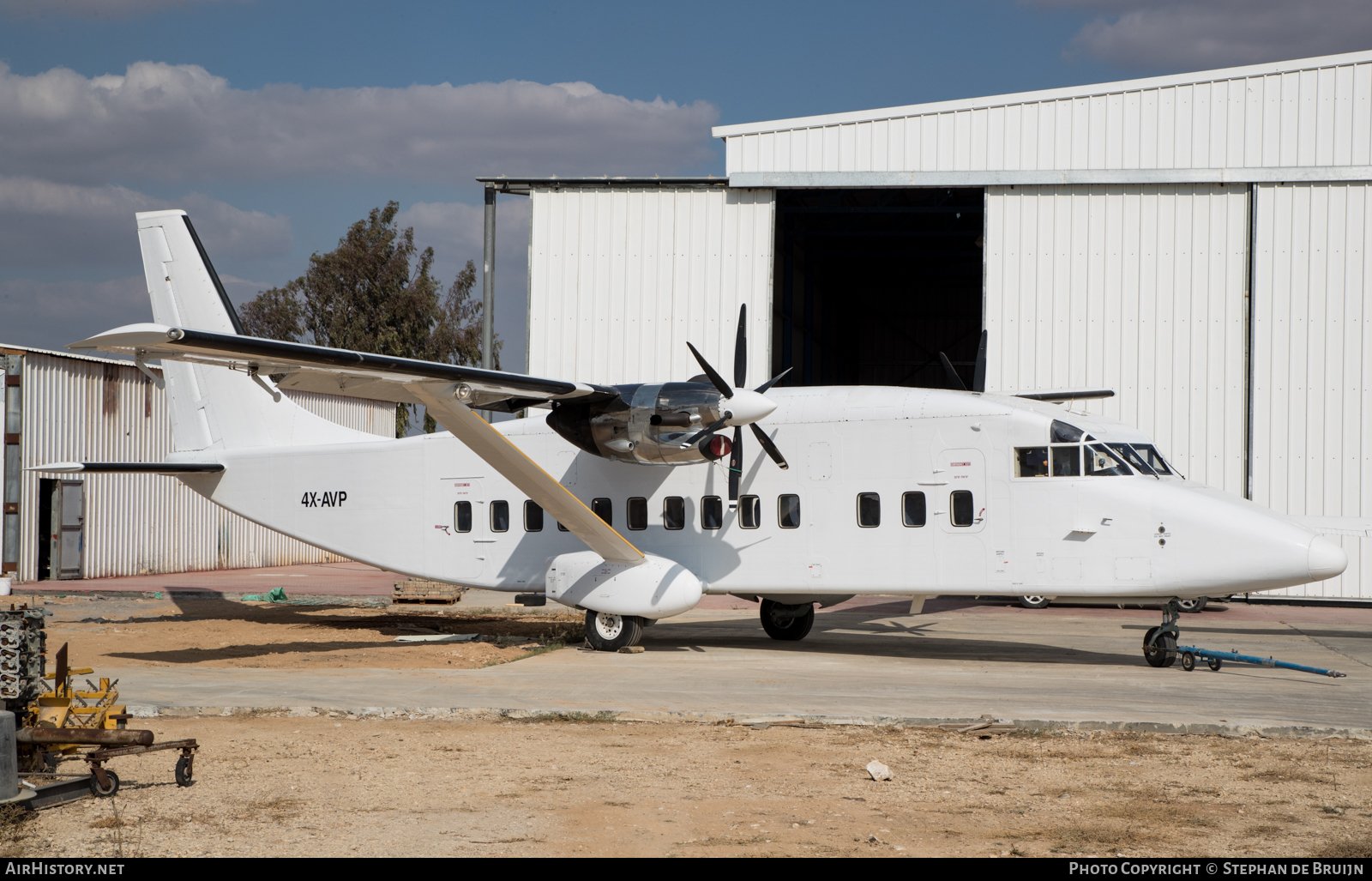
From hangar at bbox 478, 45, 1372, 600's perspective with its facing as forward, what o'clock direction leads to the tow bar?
The tow bar is roughly at 12 o'clock from the hangar.

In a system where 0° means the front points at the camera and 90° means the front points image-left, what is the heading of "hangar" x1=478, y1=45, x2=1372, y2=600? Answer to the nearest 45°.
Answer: approximately 0°

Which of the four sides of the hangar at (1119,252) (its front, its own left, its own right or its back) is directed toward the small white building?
right

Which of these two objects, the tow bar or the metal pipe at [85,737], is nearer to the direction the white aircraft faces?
the tow bar

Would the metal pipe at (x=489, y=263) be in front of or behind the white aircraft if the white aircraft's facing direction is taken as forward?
behind

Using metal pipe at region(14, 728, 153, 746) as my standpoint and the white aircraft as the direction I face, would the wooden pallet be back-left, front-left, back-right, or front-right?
front-left

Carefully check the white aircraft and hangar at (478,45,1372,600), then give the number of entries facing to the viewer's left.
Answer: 0

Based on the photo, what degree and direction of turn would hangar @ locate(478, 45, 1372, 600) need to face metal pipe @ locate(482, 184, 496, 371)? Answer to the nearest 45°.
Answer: approximately 90° to its right

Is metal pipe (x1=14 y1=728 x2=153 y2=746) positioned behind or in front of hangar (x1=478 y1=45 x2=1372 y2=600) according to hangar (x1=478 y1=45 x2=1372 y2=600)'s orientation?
in front

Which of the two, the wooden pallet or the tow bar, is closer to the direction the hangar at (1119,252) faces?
the tow bar

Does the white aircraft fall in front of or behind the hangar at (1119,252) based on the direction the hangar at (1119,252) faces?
in front

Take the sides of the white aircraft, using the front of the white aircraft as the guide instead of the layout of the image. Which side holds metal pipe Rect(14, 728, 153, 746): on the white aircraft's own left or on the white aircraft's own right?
on the white aircraft's own right

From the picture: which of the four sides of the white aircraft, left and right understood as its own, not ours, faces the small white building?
back

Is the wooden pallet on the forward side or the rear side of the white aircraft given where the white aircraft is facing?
on the rear side
